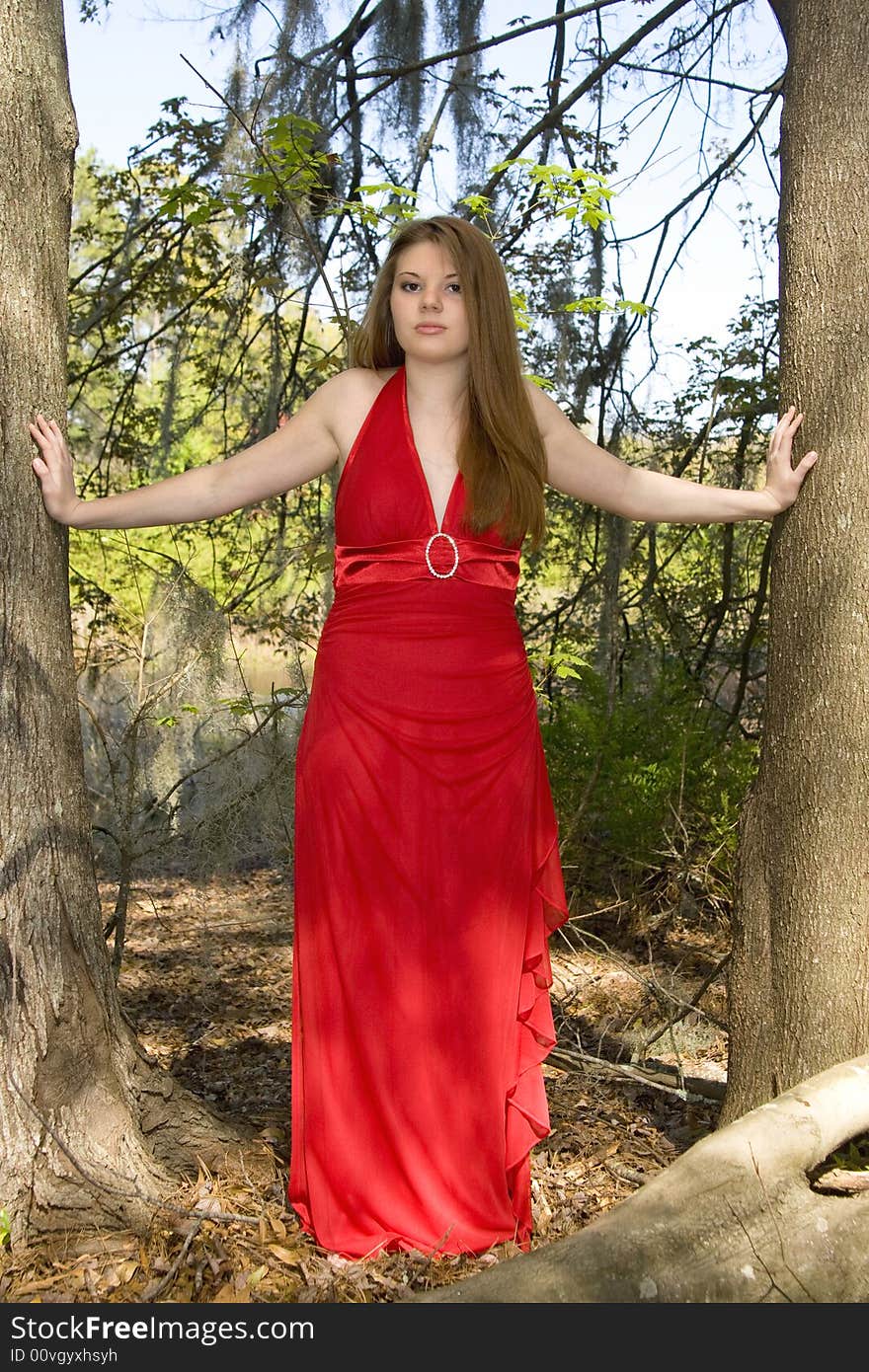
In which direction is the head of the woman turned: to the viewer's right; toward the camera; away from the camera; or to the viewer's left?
toward the camera

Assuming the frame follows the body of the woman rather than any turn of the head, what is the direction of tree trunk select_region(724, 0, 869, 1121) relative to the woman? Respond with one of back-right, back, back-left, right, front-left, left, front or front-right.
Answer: left

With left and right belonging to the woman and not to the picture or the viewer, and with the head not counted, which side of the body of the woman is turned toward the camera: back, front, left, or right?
front

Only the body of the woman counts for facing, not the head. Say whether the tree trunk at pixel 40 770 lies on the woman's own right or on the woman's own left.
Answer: on the woman's own right

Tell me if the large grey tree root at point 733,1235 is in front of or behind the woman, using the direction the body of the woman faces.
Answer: in front
